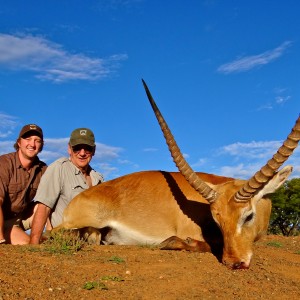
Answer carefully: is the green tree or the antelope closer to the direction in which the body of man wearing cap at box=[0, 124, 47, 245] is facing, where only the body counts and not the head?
the antelope

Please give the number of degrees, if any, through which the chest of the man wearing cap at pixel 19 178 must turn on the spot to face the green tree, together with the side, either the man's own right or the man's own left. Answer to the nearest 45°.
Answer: approximately 90° to the man's own left

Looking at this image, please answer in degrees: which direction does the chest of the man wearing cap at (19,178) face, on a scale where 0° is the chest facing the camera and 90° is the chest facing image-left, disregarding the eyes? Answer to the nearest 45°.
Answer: approximately 315°

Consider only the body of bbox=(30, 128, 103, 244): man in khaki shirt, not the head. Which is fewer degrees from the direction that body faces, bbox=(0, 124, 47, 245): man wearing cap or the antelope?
the antelope

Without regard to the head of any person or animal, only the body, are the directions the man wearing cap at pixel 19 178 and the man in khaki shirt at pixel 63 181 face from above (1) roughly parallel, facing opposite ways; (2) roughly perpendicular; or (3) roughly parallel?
roughly parallel

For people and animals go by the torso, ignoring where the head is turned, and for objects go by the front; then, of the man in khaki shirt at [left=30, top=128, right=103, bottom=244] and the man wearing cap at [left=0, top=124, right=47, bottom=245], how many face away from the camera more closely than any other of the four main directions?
0

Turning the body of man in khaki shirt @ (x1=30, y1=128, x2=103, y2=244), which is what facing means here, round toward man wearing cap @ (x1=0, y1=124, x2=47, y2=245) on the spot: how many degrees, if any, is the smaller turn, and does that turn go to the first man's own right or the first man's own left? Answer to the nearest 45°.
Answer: approximately 135° to the first man's own right

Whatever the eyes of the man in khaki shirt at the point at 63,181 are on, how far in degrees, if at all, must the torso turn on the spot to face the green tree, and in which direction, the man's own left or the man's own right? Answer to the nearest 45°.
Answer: approximately 90° to the man's own left

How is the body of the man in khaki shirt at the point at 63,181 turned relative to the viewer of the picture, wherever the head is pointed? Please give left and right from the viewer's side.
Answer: facing the viewer and to the right of the viewer
